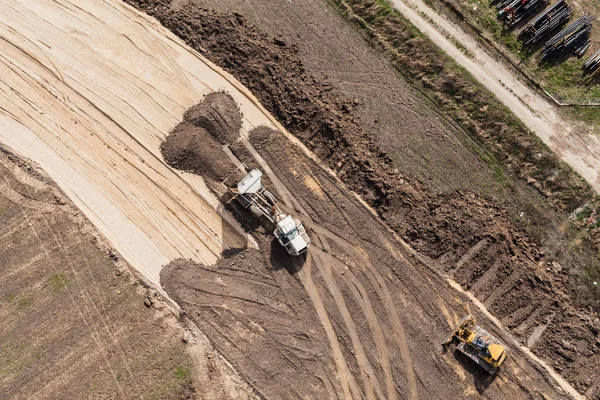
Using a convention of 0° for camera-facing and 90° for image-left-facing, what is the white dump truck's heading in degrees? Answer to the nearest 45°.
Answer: approximately 315°
